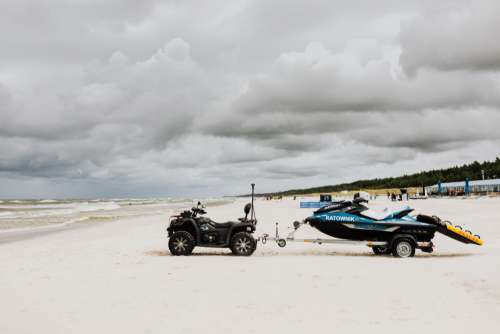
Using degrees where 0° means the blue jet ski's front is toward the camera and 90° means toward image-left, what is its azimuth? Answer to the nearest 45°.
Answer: approximately 90°

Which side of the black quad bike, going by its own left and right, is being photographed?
left

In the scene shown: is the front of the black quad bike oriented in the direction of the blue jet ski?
no

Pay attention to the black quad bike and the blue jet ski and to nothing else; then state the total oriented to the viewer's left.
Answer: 2

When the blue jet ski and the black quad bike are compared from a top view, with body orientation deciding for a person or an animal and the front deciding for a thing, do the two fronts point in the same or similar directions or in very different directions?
same or similar directions

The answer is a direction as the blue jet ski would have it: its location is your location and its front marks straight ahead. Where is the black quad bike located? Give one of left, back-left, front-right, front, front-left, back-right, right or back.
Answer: front
